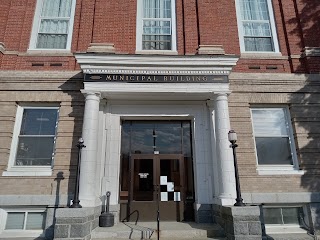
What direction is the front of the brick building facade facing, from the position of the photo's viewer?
facing the viewer
